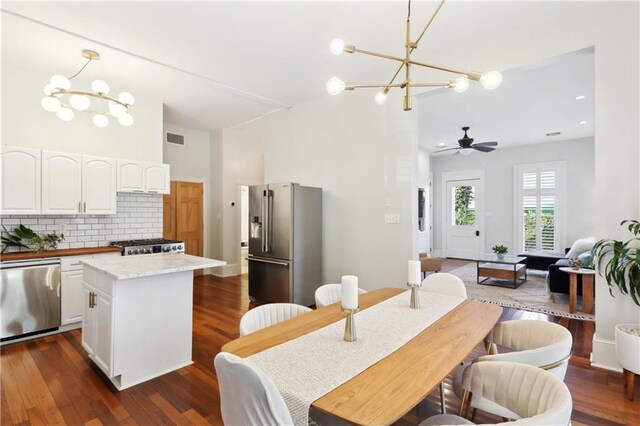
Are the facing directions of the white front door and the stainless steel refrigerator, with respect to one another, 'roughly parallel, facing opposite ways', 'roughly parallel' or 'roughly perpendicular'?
roughly parallel

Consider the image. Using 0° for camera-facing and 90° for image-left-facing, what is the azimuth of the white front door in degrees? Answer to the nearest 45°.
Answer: approximately 0°

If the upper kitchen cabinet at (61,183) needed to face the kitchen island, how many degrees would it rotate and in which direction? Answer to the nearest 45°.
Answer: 0° — it already faces it

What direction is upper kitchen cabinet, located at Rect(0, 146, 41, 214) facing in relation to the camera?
toward the camera

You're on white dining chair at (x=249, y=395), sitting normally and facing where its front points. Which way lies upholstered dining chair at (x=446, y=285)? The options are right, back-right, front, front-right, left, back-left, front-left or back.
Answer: front

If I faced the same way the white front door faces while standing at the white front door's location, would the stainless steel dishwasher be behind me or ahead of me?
ahead

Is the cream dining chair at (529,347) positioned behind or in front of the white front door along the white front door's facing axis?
in front

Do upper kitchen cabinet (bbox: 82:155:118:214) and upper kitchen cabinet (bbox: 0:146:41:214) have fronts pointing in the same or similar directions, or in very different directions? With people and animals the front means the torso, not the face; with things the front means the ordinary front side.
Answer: same or similar directions

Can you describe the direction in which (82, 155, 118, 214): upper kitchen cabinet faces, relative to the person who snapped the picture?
facing the viewer

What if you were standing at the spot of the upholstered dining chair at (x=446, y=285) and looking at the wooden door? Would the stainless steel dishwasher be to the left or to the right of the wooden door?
left

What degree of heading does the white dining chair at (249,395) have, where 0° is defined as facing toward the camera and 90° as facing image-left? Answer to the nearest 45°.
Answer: approximately 225°

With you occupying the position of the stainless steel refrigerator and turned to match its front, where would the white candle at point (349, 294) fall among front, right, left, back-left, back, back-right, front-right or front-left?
front-left

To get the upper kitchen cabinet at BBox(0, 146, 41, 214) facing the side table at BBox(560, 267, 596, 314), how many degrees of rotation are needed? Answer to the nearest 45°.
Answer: approximately 45° to its left
